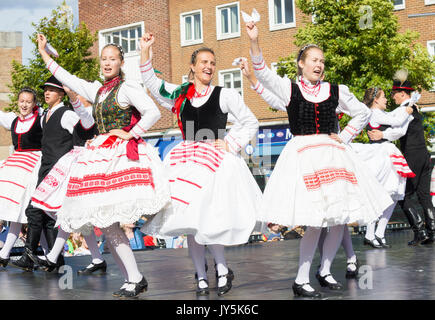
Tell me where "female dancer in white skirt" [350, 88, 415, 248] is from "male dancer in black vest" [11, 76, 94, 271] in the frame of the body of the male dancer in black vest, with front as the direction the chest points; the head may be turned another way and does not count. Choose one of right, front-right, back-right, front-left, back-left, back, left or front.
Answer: back-left

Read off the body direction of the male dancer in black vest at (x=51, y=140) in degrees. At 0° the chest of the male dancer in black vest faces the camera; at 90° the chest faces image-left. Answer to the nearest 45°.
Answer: approximately 45°

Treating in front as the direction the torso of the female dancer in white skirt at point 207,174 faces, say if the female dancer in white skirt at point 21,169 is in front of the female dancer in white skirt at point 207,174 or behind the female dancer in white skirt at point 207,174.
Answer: behind

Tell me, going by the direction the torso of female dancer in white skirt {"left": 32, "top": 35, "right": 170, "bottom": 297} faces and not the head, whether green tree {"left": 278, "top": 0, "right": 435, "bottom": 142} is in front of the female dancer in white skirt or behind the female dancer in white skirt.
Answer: behind

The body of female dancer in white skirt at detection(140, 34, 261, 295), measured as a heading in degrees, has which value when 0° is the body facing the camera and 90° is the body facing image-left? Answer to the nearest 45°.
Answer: approximately 0°

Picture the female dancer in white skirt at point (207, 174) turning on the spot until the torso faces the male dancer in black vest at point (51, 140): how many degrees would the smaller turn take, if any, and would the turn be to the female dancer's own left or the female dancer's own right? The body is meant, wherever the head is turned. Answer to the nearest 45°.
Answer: approximately 135° to the female dancer's own right

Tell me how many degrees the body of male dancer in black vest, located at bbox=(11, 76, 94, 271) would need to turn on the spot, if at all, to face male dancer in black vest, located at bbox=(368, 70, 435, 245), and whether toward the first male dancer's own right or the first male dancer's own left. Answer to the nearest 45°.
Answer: approximately 135° to the first male dancer's own left

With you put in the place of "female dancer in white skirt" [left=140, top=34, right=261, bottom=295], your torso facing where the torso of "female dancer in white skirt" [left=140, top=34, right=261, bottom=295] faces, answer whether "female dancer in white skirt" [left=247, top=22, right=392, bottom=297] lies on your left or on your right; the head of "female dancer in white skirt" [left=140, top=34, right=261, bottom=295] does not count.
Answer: on your left
